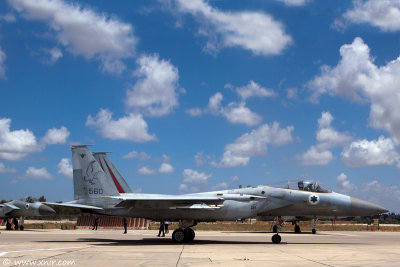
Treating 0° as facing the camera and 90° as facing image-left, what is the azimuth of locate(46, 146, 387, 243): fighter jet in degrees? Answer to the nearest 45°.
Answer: approximately 270°

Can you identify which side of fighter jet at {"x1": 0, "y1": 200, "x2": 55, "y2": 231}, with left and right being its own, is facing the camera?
right

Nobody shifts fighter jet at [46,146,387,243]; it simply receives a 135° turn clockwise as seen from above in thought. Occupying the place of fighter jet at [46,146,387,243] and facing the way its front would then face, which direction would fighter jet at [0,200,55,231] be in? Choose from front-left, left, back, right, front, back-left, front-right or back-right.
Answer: right
